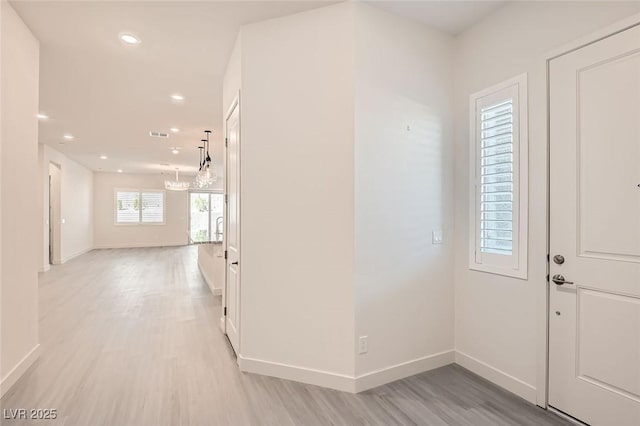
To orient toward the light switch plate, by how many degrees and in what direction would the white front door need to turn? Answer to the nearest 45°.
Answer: approximately 45° to its right

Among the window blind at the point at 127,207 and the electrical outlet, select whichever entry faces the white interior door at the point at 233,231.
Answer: the window blind

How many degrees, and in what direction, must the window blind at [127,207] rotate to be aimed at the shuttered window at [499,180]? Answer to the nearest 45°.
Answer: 0° — it already faces it

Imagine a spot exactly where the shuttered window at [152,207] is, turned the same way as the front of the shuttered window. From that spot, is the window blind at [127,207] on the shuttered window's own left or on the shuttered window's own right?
on the shuttered window's own right

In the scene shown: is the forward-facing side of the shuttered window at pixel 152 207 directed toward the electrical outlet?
yes

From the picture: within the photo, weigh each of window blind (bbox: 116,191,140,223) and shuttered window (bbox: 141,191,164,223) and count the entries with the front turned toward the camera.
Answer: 2

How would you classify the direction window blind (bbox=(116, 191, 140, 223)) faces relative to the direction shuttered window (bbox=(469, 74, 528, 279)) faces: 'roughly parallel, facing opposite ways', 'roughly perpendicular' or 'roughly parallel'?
roughly perpendicular
